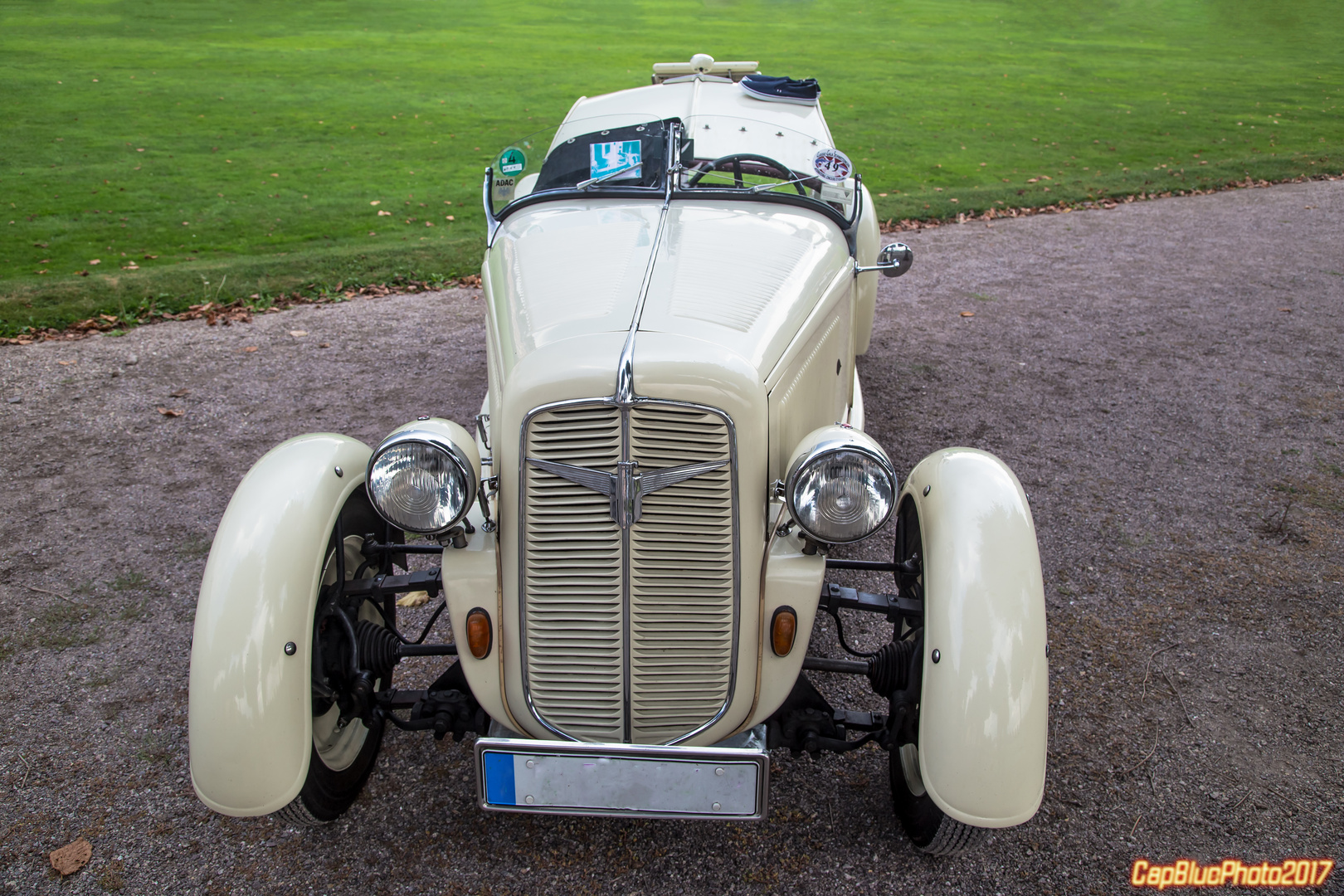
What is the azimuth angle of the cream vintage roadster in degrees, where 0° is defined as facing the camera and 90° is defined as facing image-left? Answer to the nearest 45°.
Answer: approximately 0°

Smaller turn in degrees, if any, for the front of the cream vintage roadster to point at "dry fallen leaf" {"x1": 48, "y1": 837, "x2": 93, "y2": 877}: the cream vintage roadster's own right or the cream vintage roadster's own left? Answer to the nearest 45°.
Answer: approximately 90° to the cream vintage roadster's own right
